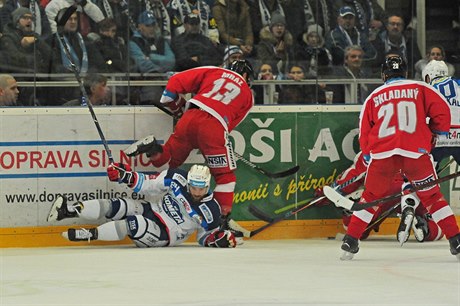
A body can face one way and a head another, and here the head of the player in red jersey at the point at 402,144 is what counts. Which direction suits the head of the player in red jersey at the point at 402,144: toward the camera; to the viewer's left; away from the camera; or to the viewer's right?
away from the camera

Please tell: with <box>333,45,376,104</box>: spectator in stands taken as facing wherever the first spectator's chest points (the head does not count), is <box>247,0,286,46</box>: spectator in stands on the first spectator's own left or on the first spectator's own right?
on the first spectator's own right

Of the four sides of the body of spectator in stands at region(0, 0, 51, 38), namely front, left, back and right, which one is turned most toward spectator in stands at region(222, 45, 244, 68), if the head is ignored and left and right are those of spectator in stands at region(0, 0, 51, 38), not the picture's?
left

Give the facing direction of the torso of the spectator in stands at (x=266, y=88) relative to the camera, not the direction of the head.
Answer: toward the camera

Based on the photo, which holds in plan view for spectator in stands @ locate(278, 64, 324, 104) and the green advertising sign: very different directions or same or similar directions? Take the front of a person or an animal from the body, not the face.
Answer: same or similar directions

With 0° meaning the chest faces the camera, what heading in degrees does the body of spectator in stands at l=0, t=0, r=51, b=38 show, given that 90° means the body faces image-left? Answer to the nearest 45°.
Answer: approximately 0°

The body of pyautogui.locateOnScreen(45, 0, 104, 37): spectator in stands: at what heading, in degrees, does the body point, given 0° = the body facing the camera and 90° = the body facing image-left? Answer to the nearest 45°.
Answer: approximately 0°

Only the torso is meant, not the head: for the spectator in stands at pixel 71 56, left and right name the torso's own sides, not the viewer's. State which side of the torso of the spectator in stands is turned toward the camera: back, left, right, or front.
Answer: front

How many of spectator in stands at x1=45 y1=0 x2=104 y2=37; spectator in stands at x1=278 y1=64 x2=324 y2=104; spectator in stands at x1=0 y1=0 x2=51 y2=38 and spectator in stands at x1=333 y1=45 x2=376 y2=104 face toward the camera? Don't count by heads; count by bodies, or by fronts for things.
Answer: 4
